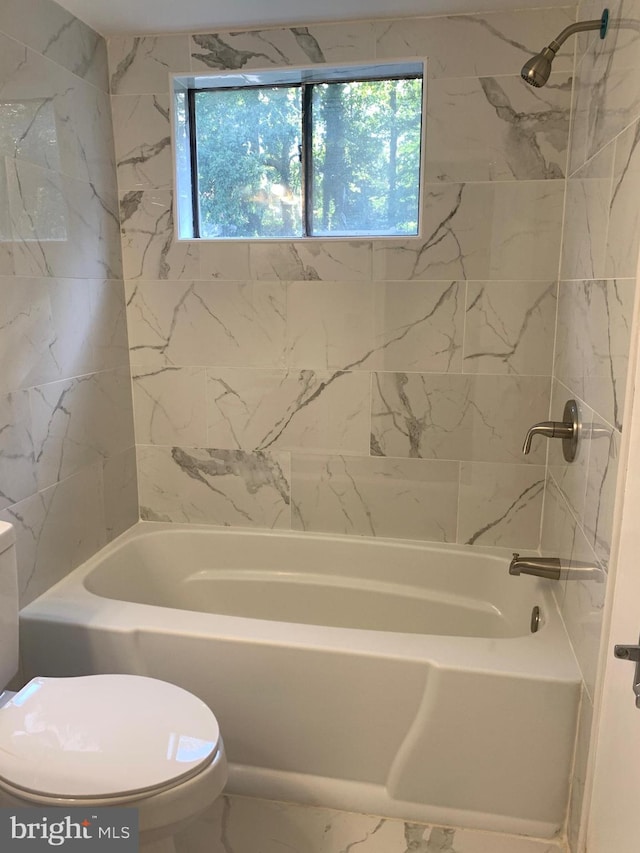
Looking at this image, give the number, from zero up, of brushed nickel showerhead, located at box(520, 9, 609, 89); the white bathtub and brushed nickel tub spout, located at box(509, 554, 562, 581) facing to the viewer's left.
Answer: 2

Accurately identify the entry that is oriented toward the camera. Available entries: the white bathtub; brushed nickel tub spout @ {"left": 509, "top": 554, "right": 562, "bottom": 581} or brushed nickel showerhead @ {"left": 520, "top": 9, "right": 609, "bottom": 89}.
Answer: the white bathtub

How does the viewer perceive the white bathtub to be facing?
facing the viewer

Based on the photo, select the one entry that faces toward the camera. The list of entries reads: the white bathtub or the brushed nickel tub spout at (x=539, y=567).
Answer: the white bathtub

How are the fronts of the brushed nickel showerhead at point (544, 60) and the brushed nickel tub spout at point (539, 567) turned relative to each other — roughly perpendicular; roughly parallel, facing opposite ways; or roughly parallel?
roughly parallel

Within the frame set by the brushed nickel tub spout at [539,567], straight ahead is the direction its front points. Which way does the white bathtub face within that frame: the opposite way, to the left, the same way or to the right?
to the left

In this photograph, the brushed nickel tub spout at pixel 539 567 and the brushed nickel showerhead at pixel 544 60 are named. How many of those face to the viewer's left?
2

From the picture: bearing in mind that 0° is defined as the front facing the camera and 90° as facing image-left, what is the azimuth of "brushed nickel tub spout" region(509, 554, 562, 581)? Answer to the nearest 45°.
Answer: approximately 90°

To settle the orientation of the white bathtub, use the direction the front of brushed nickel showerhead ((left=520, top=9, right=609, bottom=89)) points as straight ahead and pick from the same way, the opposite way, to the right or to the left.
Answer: to the left

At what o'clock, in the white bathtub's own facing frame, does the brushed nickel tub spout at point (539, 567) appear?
The brushed nickel tub spout is roughly at 8 o'clock from the white bathtub.

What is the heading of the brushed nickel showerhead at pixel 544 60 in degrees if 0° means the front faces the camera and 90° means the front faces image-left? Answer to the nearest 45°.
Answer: approximately 90°
